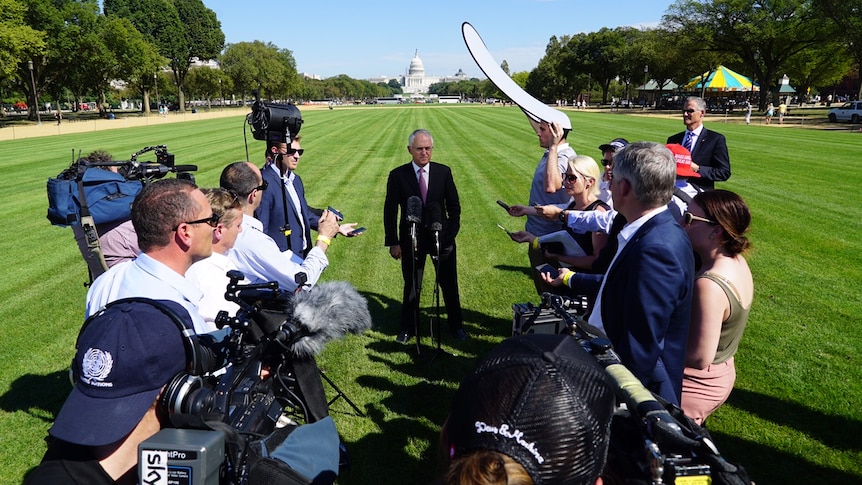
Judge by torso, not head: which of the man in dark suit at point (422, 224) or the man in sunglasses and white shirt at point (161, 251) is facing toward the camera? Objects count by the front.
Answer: the man in dark suit

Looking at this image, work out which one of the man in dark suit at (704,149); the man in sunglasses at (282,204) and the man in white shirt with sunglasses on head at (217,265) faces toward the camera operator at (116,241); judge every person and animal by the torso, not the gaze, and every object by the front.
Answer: the man in dark suit

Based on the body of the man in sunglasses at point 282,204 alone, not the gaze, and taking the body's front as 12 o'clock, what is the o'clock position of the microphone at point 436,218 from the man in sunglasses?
The microphone is roughly at 11 o'clock from the man in sunglasses.

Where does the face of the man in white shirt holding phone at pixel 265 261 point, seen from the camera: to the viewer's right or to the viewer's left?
to the viewer's right

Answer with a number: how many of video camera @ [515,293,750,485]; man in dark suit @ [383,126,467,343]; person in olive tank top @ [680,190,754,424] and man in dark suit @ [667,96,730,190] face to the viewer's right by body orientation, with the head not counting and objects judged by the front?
0

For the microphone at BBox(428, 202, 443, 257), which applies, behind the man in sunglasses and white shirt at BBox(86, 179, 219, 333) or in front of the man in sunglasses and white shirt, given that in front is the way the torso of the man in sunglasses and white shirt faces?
in front

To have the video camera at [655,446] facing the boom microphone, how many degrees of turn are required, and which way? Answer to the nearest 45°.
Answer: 0° — it already faces it

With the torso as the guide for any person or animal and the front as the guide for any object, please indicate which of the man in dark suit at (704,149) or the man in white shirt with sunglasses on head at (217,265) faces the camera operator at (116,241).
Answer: the man in dark suit

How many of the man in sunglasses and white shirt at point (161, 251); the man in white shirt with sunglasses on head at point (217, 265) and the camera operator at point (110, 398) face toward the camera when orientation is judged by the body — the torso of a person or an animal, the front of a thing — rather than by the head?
0

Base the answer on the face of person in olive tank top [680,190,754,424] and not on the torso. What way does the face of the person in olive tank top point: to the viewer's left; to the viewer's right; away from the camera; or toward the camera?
to the viewer's left

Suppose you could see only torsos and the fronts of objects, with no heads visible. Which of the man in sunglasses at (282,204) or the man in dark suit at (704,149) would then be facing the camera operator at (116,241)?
the man in dark suit

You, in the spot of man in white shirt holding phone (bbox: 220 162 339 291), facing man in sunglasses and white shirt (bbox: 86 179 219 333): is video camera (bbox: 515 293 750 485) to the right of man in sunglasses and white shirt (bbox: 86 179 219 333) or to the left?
left

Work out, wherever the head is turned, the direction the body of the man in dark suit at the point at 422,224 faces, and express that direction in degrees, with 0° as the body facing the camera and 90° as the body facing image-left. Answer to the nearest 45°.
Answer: approximately 0°

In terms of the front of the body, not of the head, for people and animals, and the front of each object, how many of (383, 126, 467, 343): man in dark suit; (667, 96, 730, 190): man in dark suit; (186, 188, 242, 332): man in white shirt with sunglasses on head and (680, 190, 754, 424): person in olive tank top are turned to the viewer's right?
1

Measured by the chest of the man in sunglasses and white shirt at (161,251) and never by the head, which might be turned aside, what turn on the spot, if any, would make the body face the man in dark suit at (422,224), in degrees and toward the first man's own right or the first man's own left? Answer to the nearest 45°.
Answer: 0° — they already face them

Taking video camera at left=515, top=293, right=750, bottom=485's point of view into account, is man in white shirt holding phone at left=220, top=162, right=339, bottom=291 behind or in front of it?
in front

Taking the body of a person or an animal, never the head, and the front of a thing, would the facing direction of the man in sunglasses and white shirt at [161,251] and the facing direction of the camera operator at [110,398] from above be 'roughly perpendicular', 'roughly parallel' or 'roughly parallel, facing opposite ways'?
roughly parallel
